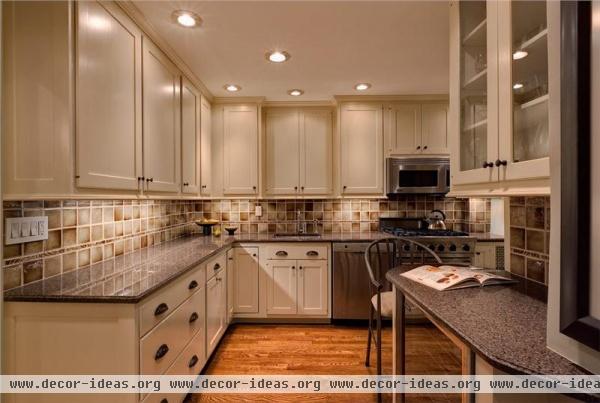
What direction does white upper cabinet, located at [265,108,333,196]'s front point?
toward the camera

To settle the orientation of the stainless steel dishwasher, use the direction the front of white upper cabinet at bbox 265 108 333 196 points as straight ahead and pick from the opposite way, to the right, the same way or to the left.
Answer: the same way

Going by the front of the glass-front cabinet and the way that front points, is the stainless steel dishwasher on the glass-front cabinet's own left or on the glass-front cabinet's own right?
on the glass-front cabinet's own right

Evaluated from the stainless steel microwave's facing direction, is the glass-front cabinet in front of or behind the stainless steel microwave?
in front

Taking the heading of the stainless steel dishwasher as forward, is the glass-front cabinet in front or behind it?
in front

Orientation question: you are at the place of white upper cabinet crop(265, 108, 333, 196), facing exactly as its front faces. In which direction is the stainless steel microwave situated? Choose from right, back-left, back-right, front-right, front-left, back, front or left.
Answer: left

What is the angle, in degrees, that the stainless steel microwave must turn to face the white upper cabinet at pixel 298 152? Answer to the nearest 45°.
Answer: approximately 90° to its right

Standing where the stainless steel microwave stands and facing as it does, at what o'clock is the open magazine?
The open magazine is roughly at 12 o'clock from the stainless steel microwave.

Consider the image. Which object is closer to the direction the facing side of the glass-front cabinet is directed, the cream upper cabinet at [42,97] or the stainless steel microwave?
the cream upper cabinet

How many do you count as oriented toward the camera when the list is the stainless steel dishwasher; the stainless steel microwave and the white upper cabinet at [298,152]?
3

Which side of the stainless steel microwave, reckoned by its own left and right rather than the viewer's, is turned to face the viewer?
front

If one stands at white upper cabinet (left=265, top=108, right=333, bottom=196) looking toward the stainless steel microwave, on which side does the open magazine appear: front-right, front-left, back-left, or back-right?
front-right

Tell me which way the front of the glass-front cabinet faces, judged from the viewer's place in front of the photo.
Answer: facing the viewer and to the left of the viewer

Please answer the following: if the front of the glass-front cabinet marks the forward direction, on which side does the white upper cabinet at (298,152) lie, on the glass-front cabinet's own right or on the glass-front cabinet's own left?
on the glass-front cabinet's own right

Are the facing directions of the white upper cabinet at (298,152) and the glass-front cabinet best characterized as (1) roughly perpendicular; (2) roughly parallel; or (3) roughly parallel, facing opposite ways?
roughly perpendicular

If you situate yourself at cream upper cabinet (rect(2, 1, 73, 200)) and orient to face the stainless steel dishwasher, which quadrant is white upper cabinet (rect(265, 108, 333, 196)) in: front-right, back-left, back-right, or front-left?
front-left
